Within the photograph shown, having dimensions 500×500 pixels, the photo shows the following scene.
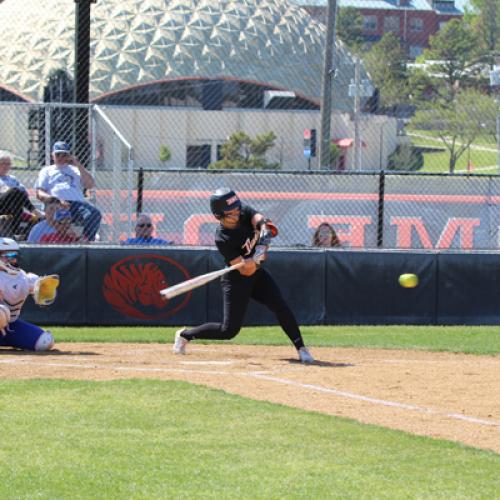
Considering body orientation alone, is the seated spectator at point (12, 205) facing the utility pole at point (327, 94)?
no

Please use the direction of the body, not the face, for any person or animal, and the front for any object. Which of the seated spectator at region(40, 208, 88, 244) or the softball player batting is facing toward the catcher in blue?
the seated spectator

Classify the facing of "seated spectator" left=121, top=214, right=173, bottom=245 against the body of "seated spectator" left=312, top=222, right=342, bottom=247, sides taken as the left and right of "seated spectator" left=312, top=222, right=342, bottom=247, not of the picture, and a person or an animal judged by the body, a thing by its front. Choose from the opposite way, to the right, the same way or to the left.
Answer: the same way

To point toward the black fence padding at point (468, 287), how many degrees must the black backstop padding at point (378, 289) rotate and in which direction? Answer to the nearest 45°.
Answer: approximately 90° to its left

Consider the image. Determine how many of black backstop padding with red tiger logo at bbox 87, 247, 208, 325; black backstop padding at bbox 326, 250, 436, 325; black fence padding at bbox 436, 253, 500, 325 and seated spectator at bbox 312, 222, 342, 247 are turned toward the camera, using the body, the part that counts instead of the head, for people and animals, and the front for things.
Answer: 4

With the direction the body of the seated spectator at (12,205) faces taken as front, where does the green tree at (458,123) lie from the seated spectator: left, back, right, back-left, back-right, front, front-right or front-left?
left

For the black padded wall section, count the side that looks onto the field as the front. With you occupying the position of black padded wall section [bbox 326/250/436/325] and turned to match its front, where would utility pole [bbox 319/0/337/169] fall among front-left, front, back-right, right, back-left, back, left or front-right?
back

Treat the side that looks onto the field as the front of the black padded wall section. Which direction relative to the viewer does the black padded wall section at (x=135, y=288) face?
toward the camera

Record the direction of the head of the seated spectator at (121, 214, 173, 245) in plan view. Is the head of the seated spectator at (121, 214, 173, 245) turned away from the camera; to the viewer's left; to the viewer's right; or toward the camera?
toward the camera

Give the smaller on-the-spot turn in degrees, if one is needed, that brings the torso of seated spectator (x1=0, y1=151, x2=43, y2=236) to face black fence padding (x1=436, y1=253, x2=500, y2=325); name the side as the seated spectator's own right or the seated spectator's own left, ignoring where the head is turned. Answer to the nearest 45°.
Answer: approximately 45° to the seated spectator's own left

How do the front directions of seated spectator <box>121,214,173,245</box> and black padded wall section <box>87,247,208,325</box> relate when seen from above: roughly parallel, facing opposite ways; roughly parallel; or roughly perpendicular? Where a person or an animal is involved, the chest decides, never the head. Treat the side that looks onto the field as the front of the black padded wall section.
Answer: roughly parallel

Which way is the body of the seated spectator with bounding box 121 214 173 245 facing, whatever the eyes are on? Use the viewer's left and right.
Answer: facing the viewer

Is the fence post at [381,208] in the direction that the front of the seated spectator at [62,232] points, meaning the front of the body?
no

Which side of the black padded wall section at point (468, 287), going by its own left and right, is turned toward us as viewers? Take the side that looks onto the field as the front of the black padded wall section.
front

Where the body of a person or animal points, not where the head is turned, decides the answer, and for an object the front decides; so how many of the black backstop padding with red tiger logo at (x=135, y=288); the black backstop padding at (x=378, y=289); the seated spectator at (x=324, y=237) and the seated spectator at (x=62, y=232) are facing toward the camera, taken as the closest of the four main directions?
4

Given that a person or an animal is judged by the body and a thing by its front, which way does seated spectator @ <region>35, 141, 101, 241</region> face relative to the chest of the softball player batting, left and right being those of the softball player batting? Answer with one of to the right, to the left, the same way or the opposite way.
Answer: the same way
